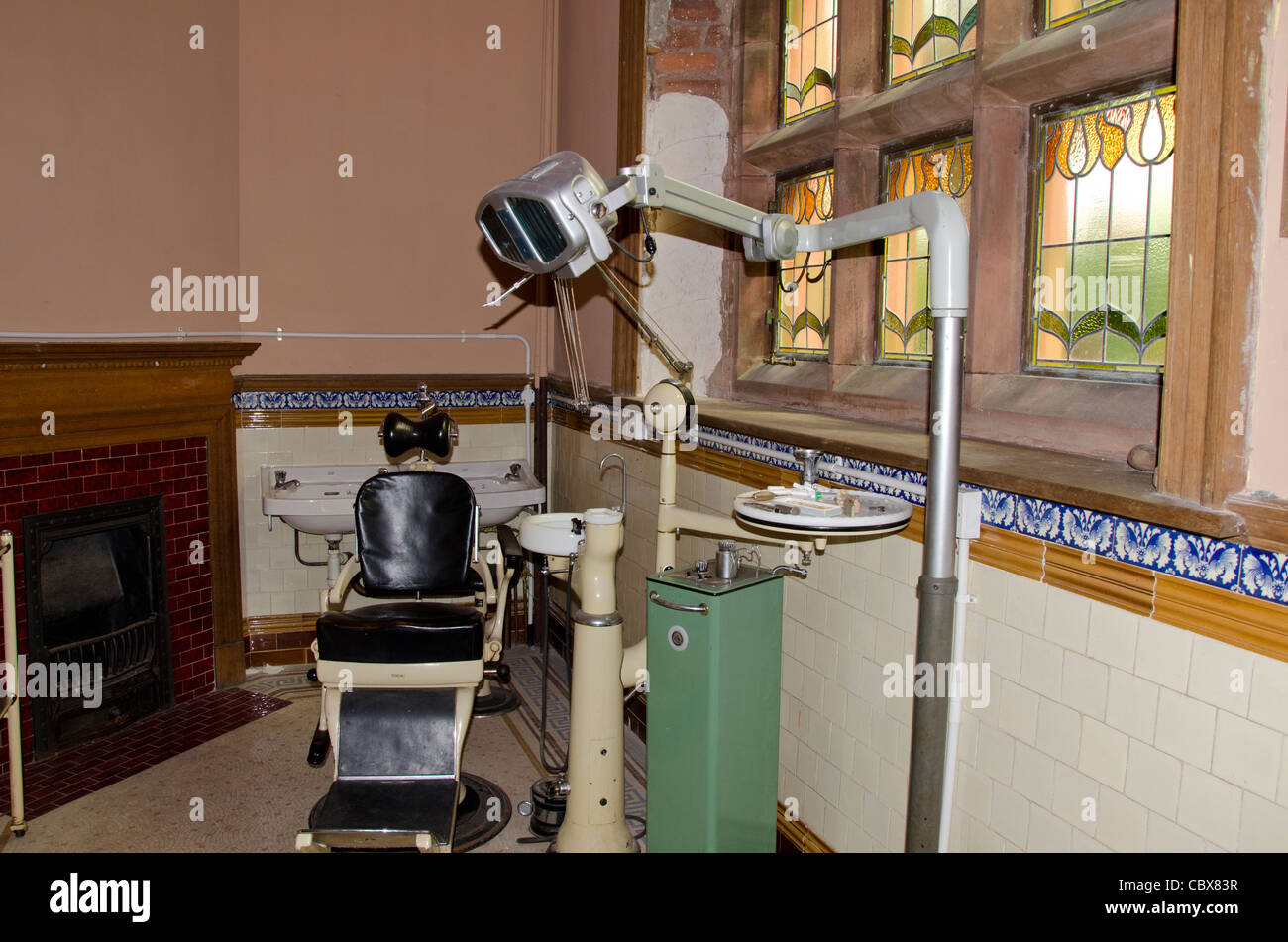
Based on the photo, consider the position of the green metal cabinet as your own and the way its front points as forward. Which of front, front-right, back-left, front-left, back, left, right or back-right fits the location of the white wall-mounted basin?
right

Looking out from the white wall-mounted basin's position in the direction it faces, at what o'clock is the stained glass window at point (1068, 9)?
The stained glass window is roughly at 11 o'clock from the white wall-mounted basin.

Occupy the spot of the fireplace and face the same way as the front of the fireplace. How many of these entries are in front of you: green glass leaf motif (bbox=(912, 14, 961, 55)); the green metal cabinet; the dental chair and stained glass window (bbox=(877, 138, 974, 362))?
4

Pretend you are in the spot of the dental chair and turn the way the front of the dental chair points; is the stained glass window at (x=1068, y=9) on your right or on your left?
on your left

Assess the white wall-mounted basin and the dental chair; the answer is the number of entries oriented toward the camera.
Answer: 2

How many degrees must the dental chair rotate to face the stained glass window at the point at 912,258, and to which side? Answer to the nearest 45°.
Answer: approximately 90° to its left

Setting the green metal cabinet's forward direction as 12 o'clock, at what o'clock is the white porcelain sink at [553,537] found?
The white porcelain sink is roughly at 3 o'clock from the green metal cabinet.

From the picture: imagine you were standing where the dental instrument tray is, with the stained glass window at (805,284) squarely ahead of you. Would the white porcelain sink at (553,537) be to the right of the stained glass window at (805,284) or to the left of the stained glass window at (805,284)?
left

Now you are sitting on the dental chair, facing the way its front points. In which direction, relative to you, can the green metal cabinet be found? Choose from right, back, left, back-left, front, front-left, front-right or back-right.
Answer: front-left

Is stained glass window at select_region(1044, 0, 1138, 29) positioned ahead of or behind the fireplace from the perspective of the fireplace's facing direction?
ahead

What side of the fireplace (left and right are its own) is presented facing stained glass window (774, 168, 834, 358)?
front
